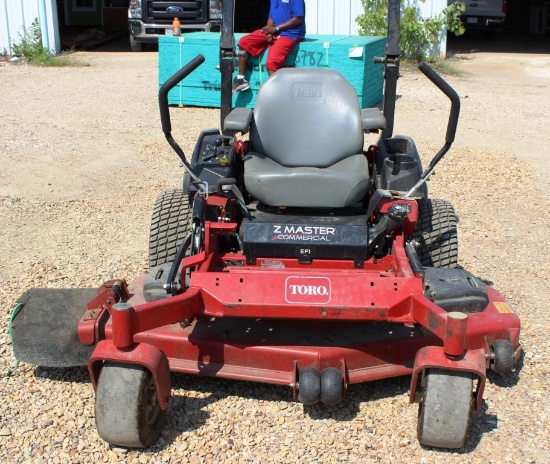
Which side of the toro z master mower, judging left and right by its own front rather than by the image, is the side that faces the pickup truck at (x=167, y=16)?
back

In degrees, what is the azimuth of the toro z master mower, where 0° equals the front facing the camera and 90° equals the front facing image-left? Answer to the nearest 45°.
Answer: approximately 0°

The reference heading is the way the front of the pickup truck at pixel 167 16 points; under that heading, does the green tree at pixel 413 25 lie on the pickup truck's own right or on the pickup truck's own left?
on the pickup truck's own left

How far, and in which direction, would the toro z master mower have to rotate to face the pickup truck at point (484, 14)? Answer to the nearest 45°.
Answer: approximately 180°

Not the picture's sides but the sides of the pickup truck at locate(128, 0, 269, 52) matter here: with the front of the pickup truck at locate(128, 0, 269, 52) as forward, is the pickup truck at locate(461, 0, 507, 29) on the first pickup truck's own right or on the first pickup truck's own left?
on the first pickup truck's own left
